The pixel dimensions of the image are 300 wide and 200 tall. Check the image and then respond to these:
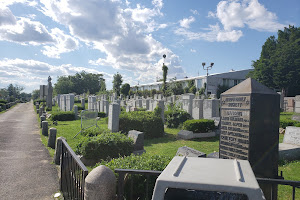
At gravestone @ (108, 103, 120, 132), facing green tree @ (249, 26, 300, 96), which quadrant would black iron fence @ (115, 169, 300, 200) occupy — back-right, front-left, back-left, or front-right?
back-right

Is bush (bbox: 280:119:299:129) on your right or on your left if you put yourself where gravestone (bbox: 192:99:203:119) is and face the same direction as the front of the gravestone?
on your left

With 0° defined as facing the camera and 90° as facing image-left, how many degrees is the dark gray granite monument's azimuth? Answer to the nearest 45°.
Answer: approximately 45°

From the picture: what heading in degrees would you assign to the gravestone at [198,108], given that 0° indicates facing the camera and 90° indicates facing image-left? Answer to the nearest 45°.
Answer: approximately 45°

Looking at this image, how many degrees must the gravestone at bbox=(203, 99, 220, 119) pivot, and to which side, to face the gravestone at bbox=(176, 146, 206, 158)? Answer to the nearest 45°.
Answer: approximately 45° to its left

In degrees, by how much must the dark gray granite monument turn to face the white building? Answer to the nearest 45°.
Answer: approximately 135° to its right

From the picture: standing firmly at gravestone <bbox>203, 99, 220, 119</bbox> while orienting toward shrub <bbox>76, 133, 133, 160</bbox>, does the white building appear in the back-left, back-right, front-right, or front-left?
back-right

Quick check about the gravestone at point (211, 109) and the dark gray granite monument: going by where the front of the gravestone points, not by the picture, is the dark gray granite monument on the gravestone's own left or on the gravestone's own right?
on the gravestone's own left

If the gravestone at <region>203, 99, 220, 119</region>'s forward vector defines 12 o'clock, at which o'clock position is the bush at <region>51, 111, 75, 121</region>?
The bush is roughly at 2 o'clock from the gravestone.
